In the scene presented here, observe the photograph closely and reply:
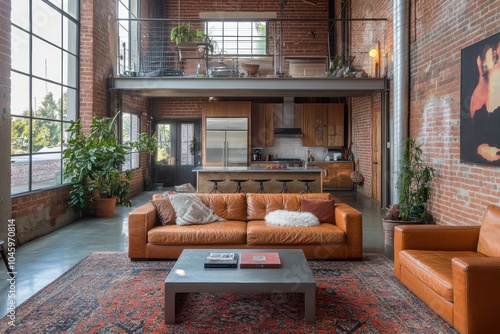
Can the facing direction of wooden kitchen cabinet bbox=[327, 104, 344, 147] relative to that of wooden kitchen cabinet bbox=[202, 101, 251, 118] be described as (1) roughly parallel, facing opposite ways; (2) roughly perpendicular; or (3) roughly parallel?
roughly parallel

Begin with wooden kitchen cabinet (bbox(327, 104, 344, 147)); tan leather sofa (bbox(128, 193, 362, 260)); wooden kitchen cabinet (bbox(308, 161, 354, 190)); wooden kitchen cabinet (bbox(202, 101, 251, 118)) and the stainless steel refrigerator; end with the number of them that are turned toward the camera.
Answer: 5

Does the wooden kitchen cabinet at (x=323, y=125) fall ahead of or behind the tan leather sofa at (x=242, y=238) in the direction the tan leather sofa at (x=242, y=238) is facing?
behind

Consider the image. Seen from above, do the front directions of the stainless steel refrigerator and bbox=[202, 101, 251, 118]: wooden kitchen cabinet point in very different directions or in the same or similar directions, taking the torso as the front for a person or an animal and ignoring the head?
same or similar directions

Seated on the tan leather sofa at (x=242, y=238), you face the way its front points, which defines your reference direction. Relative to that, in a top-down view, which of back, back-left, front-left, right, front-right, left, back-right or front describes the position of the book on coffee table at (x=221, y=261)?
front

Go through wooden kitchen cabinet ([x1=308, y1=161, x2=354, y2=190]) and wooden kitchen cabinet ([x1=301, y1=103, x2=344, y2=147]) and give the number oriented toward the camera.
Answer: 2

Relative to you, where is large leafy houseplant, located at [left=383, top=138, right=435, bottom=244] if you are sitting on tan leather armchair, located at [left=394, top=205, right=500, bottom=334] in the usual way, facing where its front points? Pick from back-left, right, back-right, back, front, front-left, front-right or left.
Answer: back-right

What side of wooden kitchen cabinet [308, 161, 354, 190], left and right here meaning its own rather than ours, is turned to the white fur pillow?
front

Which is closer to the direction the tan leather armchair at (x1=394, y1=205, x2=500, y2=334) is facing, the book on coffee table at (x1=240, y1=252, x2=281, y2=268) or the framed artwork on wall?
the book on coffee table

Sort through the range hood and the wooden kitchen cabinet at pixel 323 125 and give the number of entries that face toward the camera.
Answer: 2

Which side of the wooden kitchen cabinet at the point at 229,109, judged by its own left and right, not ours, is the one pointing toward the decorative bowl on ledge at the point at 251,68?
front

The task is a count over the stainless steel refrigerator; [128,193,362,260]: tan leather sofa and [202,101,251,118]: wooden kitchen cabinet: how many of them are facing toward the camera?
3

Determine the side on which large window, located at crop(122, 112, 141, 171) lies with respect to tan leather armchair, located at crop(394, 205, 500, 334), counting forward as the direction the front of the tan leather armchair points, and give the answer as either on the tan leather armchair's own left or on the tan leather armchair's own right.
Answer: on the tan leather armchair's own right

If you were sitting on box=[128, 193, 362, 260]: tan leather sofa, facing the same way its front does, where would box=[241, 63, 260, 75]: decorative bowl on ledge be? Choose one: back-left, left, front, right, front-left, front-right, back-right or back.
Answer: back

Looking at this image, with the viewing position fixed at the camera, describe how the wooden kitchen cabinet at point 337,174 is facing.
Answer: facing the viewer

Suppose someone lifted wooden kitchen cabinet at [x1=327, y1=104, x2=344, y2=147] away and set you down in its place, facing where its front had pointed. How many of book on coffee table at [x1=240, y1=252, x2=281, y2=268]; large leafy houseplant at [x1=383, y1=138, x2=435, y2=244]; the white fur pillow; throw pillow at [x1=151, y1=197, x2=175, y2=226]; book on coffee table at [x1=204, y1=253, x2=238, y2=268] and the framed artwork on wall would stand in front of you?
6
